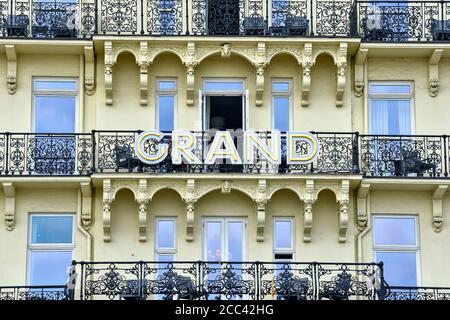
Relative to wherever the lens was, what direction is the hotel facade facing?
facing the viewer

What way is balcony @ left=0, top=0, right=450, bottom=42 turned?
toward the camera
